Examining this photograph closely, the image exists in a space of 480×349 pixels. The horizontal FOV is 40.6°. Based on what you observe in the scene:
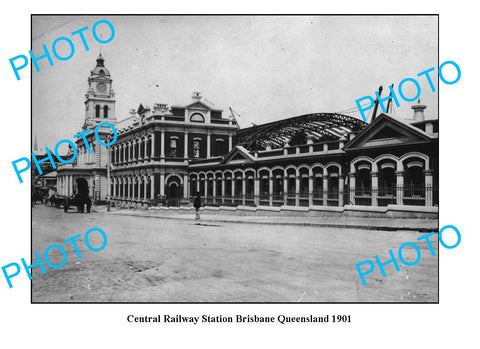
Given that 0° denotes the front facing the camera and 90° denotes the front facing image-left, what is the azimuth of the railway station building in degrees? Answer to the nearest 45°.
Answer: approximately 45°
